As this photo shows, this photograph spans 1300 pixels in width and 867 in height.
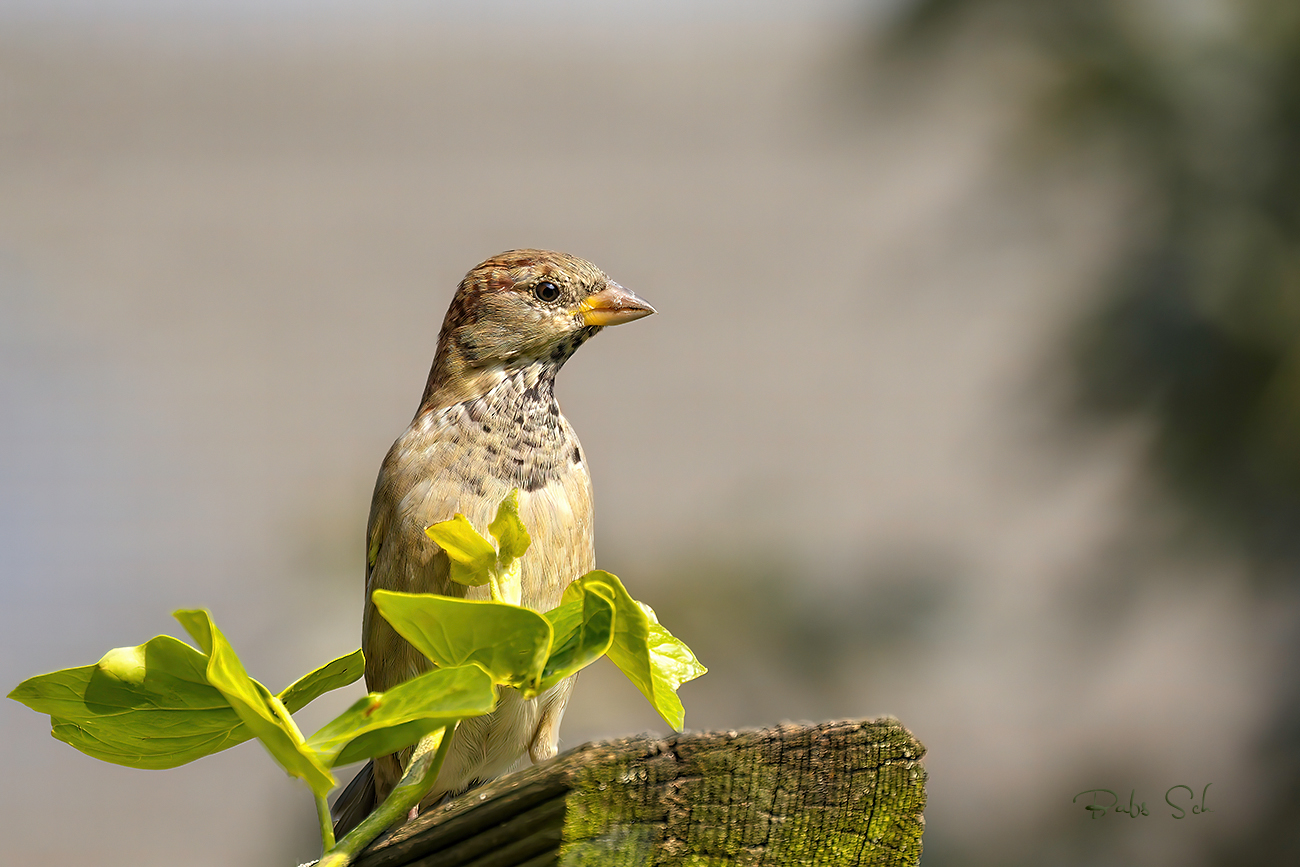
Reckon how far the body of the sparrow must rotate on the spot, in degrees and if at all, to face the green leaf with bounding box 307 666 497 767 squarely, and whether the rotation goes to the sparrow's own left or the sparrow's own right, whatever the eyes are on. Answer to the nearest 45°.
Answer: approximately 45° to the sparrow's own right

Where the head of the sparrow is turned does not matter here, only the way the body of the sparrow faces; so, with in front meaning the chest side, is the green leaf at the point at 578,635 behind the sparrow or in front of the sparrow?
in front

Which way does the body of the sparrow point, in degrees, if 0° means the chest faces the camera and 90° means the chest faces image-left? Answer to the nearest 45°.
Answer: approximately 315°

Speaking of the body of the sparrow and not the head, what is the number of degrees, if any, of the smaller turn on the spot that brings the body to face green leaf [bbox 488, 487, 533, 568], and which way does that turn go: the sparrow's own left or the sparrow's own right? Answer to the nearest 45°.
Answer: approximately 45° to the sparrow's own right
